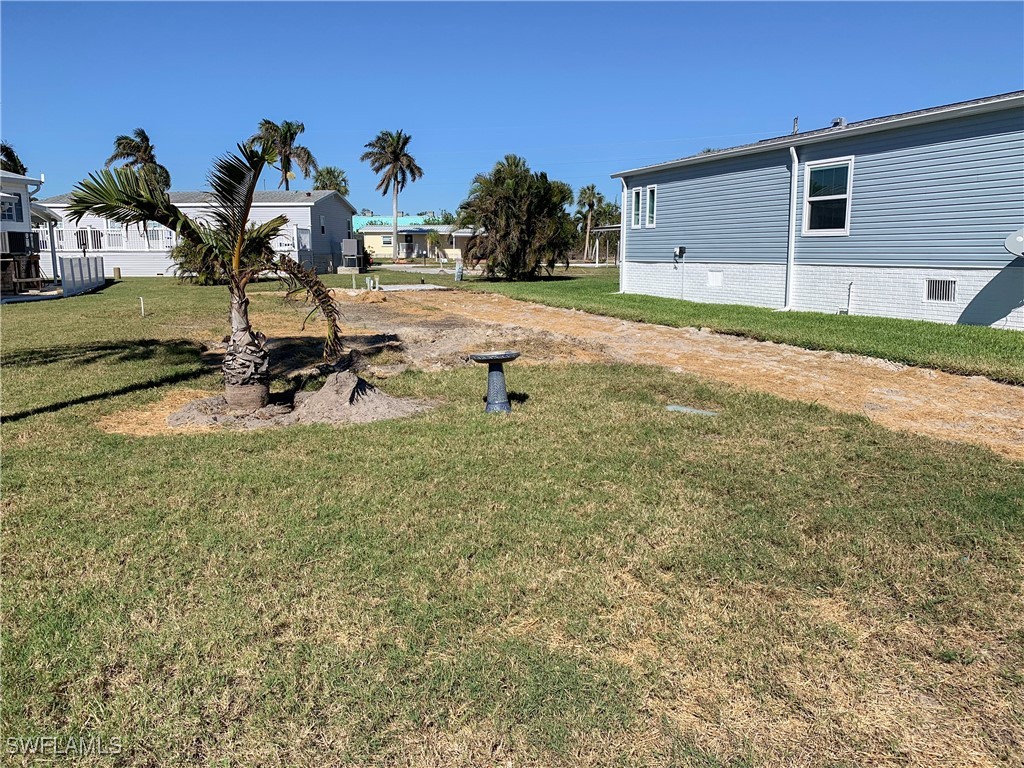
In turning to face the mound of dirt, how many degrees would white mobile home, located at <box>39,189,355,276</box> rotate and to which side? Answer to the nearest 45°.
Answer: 0° — it already faces it

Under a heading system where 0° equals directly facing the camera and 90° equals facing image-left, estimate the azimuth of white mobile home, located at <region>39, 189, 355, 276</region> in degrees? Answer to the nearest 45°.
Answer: approximately 0°

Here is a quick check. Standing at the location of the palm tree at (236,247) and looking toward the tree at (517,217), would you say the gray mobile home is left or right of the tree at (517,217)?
right

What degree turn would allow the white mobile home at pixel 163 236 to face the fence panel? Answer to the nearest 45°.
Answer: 0° — it already faces it

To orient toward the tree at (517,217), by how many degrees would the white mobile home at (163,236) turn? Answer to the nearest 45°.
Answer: approximately 45° to its left
